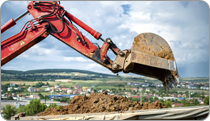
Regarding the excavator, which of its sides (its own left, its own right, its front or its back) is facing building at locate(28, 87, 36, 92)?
left

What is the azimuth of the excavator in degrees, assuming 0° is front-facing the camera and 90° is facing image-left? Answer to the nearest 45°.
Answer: approximately 270°
